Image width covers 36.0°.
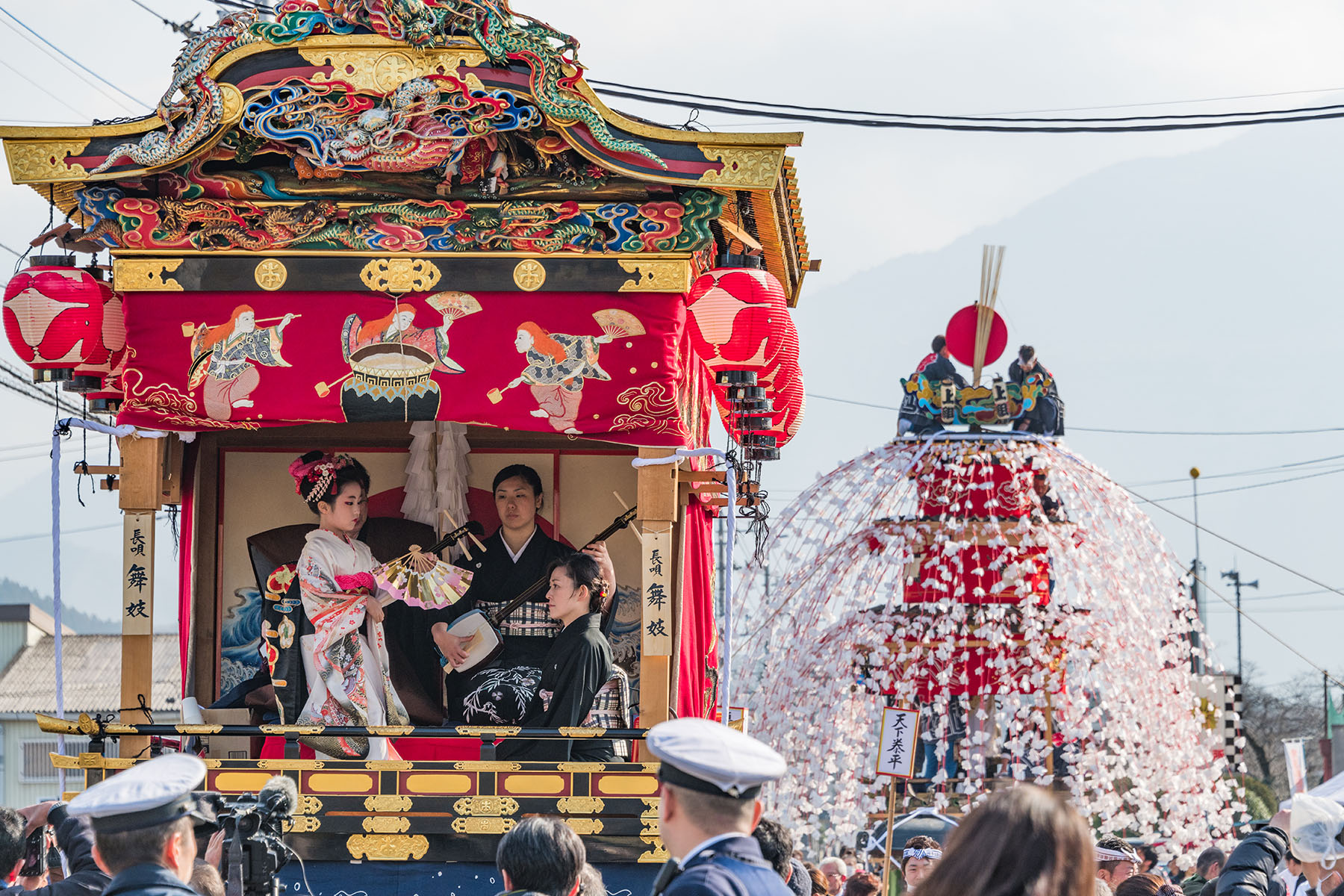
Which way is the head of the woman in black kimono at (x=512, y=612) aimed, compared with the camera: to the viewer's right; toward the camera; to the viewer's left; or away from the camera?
toward the camera

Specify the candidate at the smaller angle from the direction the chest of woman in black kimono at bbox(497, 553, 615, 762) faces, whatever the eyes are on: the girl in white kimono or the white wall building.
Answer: the girl in white kimono

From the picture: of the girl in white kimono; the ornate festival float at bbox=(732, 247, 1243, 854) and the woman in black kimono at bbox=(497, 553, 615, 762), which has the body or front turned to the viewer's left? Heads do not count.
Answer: the woman in black kimono

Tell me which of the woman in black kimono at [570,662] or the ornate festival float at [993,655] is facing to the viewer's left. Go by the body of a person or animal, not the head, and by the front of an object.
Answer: the woman in black kimono

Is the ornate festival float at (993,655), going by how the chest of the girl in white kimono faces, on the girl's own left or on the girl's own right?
on the girl's own left

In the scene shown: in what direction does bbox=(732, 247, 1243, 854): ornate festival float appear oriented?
toward the camera

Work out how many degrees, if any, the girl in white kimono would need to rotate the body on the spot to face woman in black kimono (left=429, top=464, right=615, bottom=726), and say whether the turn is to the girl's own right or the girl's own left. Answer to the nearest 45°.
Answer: approximately 90° to the girl's own left

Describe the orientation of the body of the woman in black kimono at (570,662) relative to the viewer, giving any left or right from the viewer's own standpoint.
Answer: facing to the left of the viewer

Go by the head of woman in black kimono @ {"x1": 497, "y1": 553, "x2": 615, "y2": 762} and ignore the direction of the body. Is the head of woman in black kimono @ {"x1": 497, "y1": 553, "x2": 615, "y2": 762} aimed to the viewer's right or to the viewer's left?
to the viewer's left

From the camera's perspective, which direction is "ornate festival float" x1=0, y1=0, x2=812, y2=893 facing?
toward the camera
